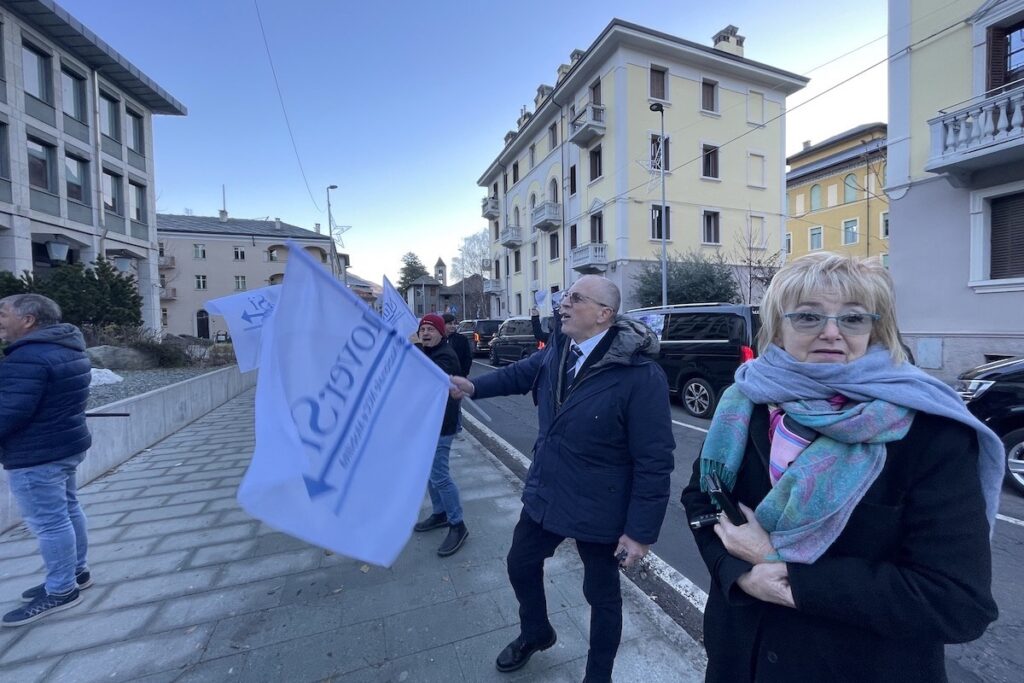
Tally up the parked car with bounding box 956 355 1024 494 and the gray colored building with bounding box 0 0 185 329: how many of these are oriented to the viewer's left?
1

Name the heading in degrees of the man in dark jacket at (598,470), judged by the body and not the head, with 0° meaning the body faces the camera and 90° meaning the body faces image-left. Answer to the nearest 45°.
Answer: approximately 45°

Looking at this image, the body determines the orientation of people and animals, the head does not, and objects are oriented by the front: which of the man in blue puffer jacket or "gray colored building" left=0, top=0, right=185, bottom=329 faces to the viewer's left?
the man in blue puffer jacket

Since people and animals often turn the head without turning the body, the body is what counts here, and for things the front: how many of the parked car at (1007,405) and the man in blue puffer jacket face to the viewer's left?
2

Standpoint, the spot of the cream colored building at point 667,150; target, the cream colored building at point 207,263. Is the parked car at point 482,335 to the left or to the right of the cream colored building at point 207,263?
left

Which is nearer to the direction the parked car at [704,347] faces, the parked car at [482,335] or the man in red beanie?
the parked car

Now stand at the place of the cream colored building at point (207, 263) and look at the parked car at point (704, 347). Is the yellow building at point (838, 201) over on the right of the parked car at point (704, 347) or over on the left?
left

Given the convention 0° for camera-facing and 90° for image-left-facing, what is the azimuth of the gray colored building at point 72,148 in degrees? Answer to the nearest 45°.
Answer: approximately 315°

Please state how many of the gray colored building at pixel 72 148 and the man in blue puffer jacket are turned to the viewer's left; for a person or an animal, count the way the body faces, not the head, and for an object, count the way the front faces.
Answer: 1

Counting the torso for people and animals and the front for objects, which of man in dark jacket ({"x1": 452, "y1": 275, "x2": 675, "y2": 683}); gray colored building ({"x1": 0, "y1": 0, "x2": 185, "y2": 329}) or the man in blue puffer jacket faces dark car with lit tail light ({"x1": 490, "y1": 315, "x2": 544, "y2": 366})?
the gray colored building

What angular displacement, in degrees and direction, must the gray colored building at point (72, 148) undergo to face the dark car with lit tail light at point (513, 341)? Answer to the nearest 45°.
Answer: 0° — it already faces it

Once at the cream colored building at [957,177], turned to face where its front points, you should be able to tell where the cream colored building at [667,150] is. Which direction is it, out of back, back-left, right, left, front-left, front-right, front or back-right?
right

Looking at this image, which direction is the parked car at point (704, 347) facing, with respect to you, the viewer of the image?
facing away from the viewer and to the left of the viewer

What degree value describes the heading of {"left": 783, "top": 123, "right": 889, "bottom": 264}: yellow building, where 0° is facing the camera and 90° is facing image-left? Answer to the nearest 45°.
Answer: approximately 45°
